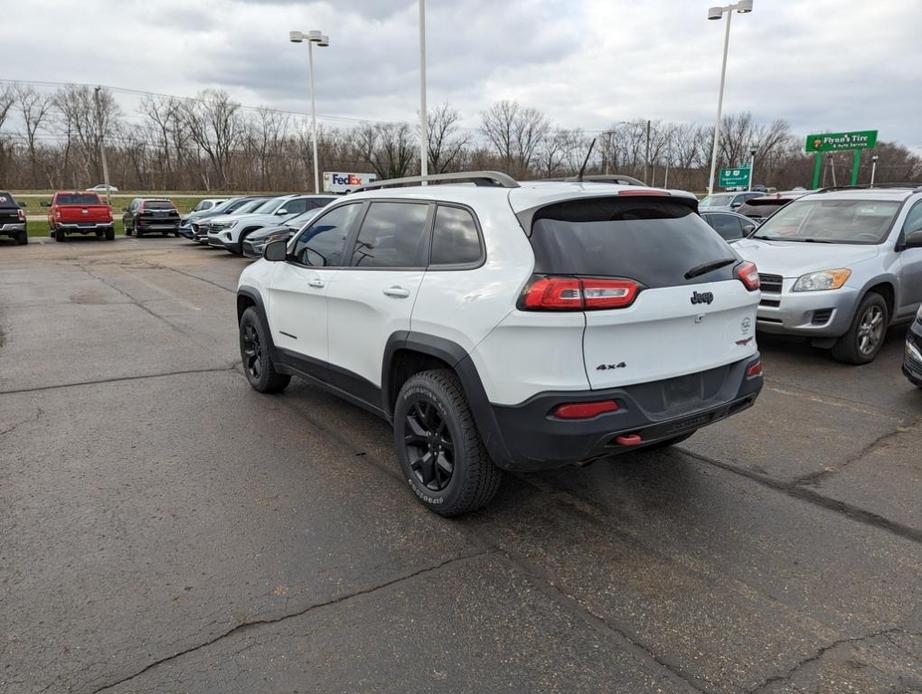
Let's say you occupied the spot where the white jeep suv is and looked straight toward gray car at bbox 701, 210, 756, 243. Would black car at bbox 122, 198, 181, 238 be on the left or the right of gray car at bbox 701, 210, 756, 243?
left

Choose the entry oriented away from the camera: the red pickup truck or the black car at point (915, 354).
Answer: the red pickup truck

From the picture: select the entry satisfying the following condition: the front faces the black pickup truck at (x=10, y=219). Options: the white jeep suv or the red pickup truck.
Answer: the white jeep suv

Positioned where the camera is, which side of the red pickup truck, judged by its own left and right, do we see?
back

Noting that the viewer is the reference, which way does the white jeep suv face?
facing away from the viewer and to the left of the viewer

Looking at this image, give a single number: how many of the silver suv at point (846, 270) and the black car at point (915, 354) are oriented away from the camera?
0

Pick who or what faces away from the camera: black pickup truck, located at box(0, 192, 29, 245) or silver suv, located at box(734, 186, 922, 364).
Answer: the black pickup truck

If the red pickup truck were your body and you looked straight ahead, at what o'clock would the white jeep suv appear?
The white jeep suv is roughly at 6 o'clock from the red pickup truck.

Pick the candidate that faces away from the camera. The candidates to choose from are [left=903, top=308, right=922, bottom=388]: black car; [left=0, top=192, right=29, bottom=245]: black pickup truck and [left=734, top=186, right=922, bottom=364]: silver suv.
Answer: [left=0, top=192, right=29, bottom=245]: black pickup truck

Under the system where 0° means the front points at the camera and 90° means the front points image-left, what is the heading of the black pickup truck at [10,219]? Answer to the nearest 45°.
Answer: approximately 180°
